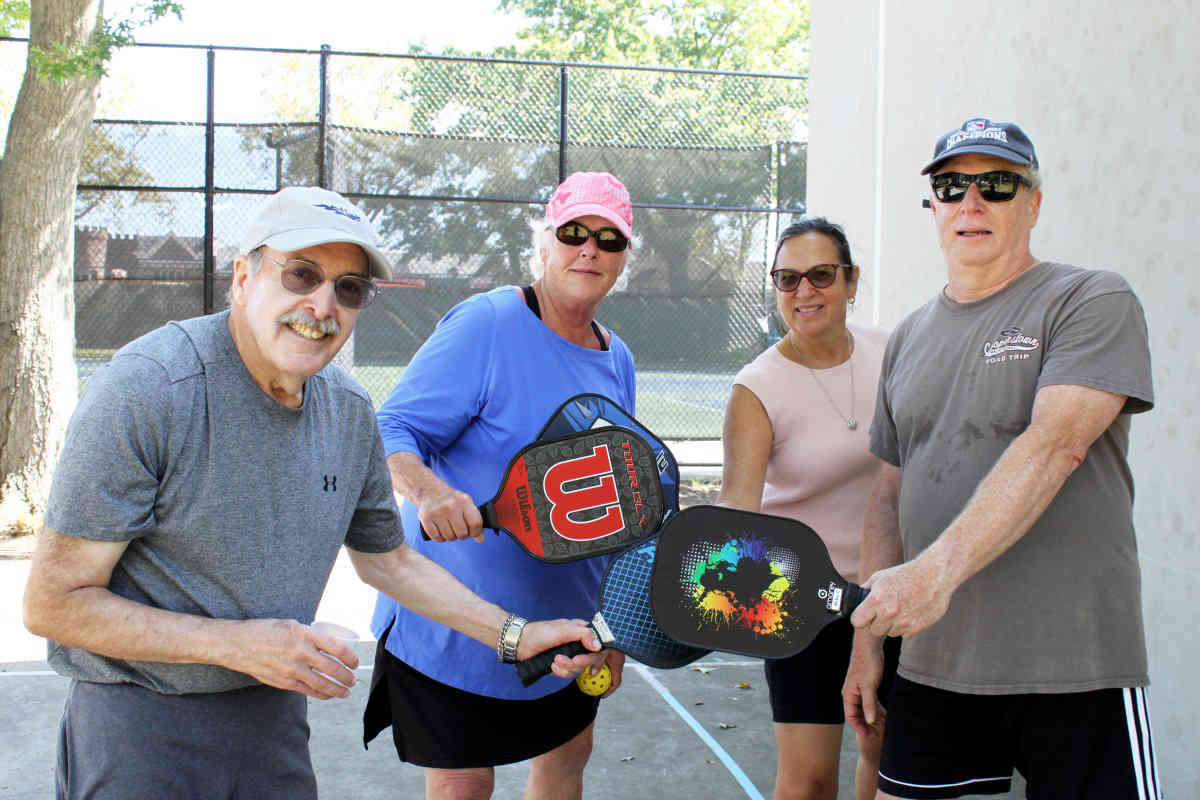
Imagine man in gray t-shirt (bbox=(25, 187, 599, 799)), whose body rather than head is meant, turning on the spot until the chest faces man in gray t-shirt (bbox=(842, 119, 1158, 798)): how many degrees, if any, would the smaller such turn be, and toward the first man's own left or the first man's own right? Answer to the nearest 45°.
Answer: approximately 45° to the first man's own left

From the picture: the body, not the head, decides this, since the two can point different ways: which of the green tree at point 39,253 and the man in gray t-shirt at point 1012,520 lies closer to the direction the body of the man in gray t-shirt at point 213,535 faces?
the man in gray t-shirt

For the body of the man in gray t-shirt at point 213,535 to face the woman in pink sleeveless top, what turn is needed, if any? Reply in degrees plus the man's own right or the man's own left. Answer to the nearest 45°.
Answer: approximately 90° to the man's own left

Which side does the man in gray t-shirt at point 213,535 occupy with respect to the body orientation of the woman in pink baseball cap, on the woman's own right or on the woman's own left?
on the woman's own right

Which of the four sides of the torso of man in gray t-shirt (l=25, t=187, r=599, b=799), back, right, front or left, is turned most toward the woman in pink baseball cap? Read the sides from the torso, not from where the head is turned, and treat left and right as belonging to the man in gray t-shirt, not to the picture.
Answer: left

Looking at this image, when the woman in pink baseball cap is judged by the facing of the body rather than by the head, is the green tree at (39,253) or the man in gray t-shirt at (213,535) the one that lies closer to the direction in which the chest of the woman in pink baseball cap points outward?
the man in gray t-shirt

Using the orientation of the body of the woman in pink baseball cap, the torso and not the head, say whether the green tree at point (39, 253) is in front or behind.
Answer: behind
